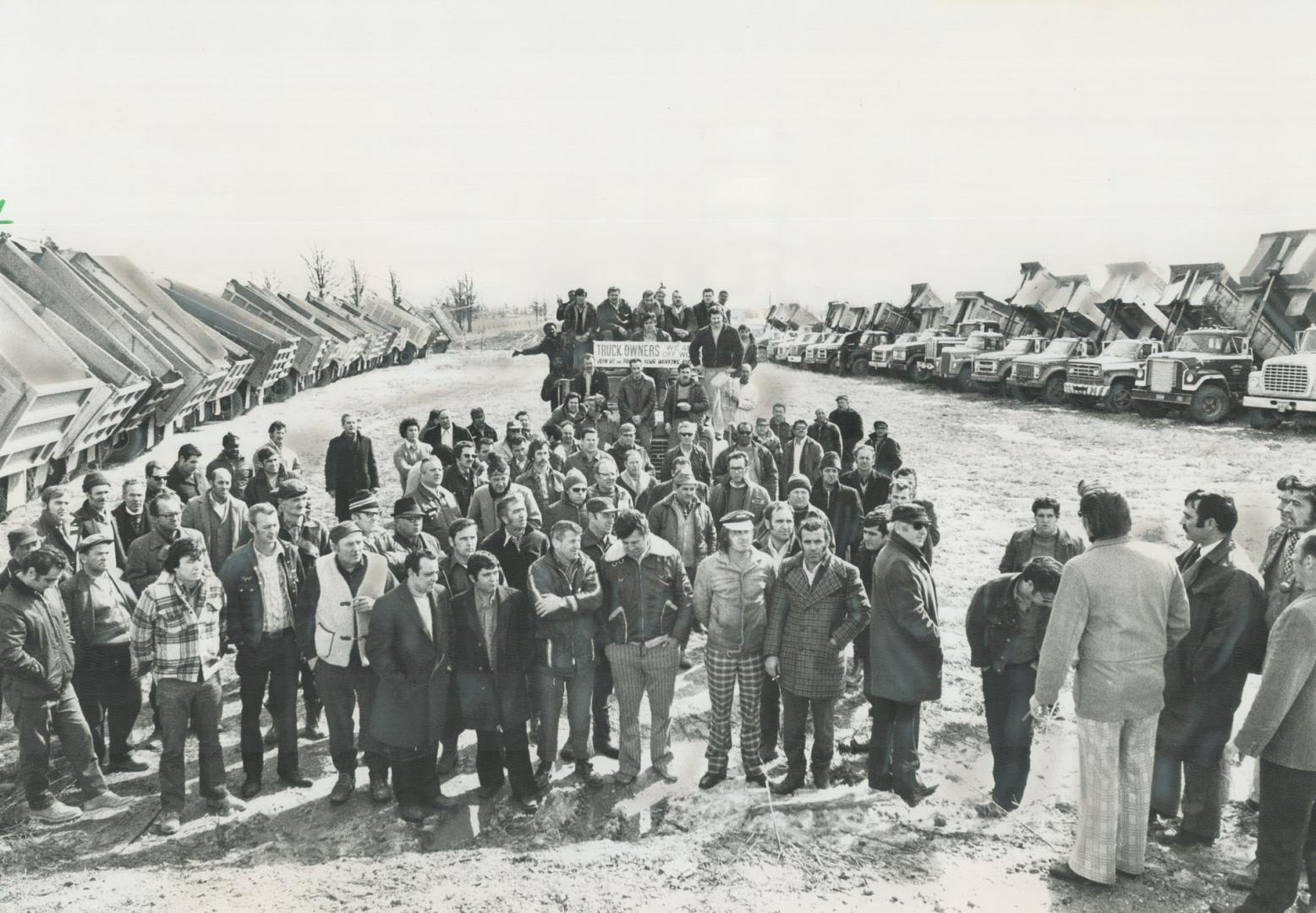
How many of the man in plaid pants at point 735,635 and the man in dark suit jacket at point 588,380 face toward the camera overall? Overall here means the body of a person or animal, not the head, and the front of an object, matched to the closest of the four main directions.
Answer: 2

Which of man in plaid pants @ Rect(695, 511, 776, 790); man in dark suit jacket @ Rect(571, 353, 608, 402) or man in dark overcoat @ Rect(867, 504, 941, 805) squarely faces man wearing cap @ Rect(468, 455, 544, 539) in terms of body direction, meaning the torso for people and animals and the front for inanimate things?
the man in dark suit jacket

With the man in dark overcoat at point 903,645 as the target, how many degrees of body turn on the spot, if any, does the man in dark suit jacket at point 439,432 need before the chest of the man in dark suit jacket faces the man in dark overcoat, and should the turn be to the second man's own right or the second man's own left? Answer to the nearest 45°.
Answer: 0° — they already face them

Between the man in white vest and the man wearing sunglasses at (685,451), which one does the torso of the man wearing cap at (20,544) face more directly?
the man in white vest

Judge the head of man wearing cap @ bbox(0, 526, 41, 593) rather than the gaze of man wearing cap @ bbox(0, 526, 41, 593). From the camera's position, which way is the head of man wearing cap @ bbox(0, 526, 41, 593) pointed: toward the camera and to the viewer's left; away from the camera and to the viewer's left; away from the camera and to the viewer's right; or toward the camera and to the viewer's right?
toward the camera and to the viewer's right

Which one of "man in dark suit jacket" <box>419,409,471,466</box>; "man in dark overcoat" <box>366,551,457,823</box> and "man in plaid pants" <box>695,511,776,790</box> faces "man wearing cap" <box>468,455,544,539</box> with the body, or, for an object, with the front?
the man in dark suit jacket

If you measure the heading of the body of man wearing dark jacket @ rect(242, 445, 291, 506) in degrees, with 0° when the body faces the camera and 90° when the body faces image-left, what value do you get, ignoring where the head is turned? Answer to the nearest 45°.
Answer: approximately 315°

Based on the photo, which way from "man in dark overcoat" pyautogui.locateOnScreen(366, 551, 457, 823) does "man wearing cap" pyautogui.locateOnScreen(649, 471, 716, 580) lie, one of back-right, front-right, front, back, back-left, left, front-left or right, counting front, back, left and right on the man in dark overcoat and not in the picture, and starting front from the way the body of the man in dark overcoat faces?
left
